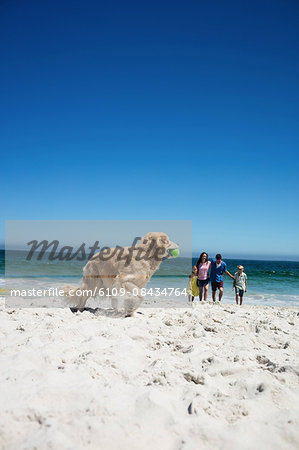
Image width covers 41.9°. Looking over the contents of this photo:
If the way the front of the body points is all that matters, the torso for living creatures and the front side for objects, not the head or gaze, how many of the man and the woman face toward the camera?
2

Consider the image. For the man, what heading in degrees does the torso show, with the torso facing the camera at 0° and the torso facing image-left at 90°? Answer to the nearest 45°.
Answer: approximately 0°

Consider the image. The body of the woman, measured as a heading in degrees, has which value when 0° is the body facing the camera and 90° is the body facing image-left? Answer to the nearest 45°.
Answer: approximately 0°
